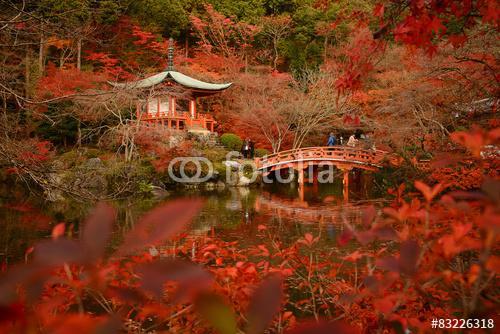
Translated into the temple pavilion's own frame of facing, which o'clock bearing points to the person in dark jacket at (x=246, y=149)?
The person in dark jacket is roughly at 11 o'clock from the temple pavilion.

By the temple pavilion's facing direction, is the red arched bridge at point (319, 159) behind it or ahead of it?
ahead

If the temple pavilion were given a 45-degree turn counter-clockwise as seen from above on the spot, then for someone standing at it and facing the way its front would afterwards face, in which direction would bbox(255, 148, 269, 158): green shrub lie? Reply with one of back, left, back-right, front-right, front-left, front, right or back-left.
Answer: front

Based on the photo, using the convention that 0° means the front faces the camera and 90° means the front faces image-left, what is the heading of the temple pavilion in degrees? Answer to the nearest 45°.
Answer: approximately 315°
